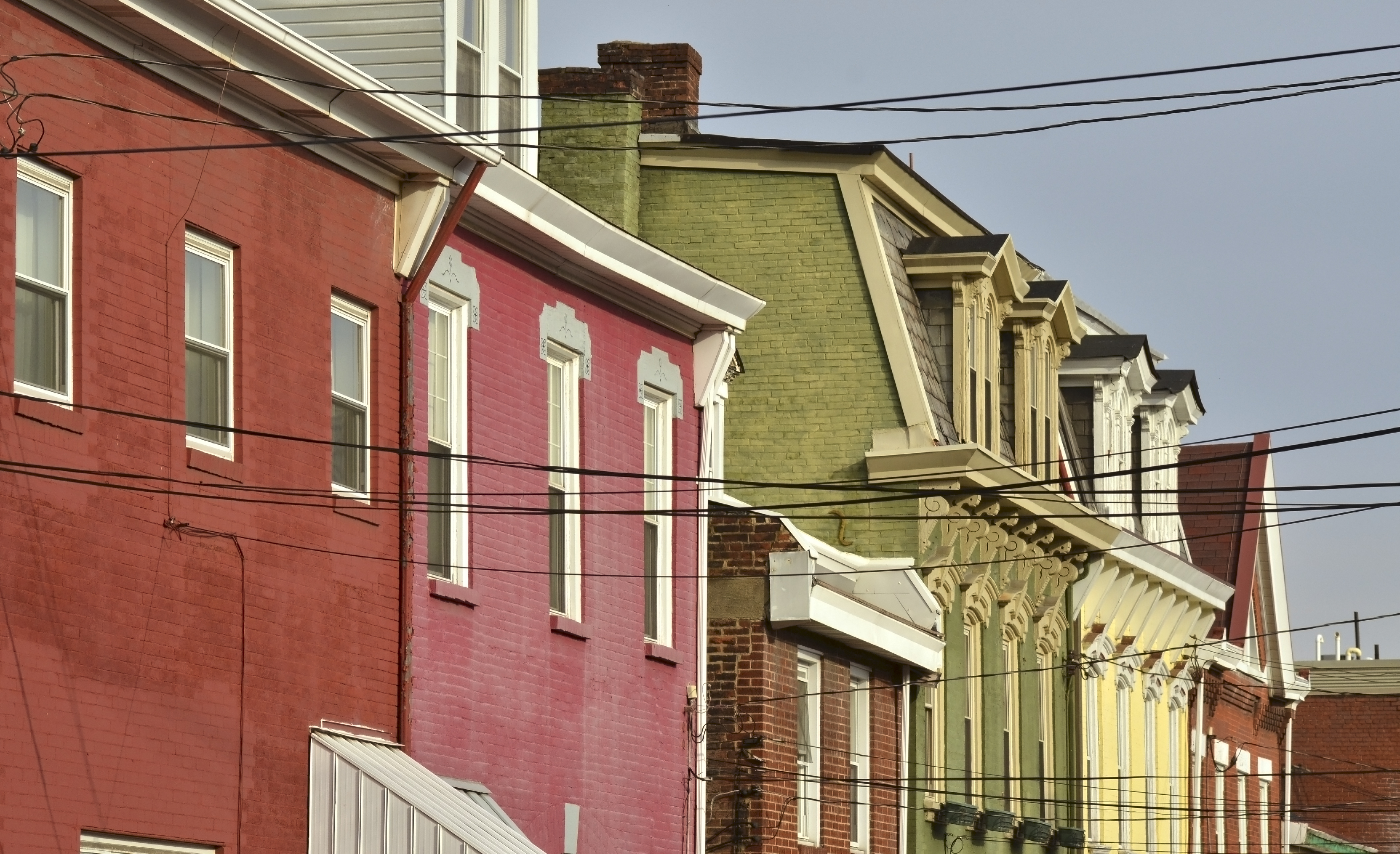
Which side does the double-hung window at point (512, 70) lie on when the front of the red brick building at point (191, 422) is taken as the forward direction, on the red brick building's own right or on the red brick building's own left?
on the red brick building's own left

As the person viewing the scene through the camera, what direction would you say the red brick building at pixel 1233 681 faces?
facing the viewer and to the right of the viewer

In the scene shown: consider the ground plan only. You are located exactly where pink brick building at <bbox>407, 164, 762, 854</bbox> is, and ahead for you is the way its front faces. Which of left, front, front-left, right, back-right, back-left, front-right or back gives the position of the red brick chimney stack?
back-left

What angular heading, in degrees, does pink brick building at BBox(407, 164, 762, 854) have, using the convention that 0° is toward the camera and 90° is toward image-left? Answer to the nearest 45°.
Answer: approximately 315°

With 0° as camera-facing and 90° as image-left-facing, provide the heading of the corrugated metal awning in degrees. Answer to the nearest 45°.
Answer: approximately 315°

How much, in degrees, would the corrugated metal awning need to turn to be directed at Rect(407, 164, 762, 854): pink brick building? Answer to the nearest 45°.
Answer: approximately 135° to its left

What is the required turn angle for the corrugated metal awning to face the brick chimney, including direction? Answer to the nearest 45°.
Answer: approximately 135° to its left

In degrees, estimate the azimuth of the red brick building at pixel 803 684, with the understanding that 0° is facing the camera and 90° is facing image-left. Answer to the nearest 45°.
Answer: approximately 315°

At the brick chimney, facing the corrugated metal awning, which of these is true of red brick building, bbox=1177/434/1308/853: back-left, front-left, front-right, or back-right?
back-left
